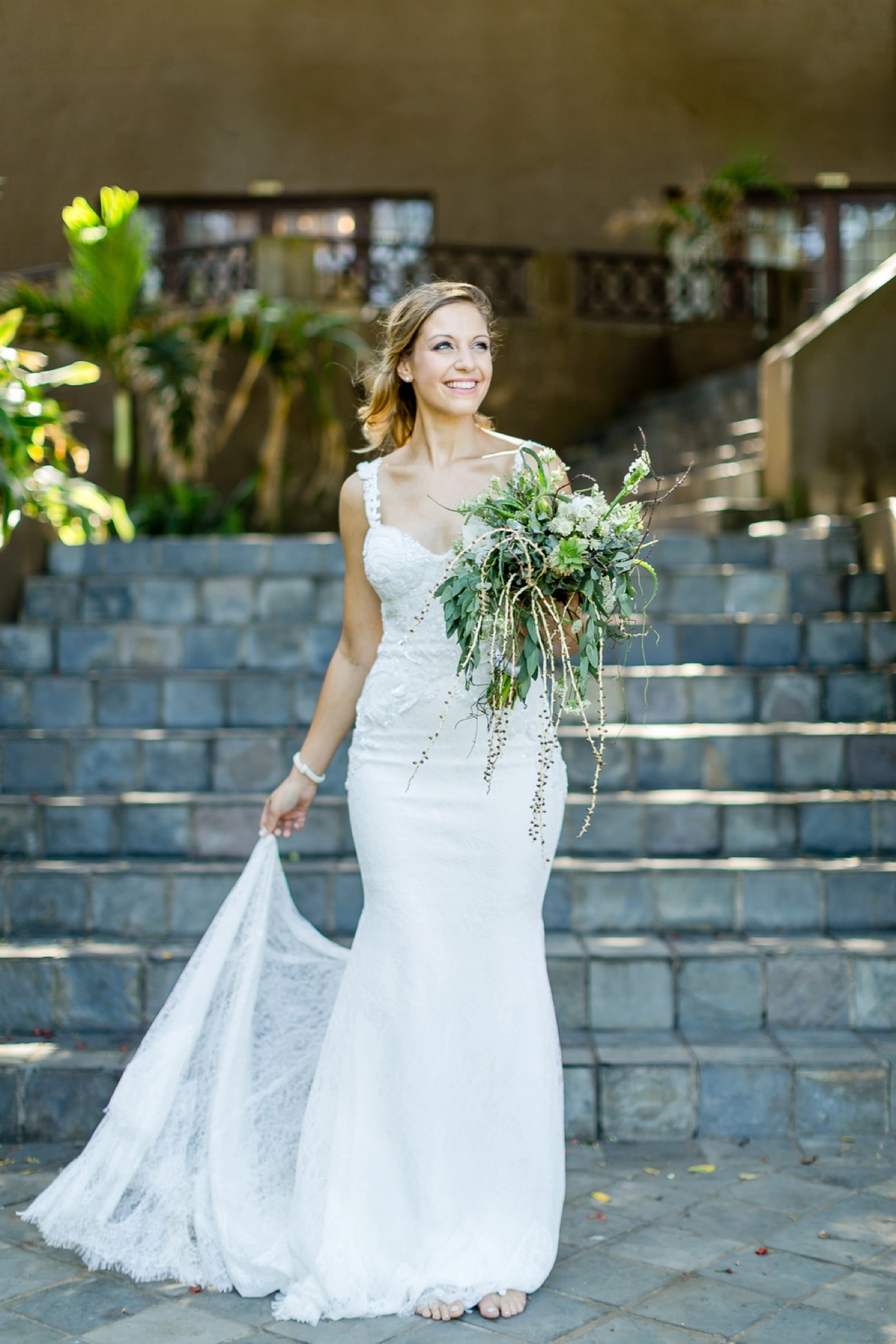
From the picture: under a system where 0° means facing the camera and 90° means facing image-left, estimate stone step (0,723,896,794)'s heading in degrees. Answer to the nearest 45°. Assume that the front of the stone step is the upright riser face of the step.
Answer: approximately 0°

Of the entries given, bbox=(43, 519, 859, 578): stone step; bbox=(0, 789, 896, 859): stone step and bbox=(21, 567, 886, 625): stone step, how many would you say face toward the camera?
3

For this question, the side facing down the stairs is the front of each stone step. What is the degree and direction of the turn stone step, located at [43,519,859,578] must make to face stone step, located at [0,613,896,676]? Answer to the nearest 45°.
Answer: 0° — it already faces it

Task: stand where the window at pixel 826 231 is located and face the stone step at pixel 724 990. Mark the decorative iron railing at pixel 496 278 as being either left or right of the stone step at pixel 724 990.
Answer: right

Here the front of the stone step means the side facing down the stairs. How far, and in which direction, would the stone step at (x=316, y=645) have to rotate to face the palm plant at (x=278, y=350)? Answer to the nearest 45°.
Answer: approximately 180°

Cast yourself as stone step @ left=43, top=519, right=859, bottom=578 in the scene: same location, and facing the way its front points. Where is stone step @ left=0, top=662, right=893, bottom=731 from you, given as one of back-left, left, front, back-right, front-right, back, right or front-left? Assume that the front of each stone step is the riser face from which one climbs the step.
front

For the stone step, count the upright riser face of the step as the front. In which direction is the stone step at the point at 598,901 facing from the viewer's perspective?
toward the camera

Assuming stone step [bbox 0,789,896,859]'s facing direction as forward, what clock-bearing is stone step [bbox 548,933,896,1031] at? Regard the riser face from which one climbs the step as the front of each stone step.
stone step [bbox 548,933,896,1031] is roughly at 11 o'clock from stone step [bbox 0,789,896,859].

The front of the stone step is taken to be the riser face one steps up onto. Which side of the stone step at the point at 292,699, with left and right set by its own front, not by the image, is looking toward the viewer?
front

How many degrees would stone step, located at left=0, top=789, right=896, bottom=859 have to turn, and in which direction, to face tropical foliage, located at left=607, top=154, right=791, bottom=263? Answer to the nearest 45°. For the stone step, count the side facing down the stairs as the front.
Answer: approximately 180°

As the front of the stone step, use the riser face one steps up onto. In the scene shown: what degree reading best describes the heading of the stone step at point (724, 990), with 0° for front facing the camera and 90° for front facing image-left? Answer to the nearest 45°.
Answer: approximately 0°

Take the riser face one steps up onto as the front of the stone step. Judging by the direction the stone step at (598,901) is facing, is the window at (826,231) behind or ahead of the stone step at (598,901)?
behind
